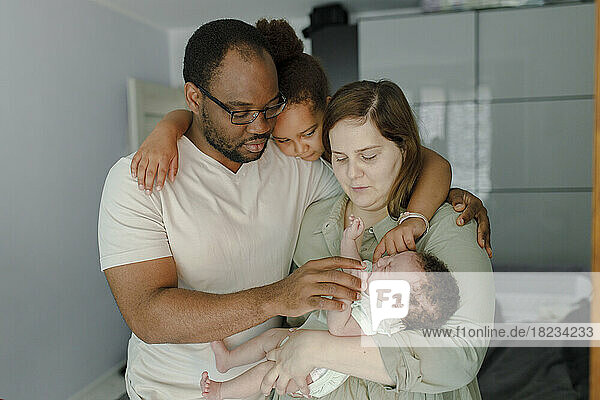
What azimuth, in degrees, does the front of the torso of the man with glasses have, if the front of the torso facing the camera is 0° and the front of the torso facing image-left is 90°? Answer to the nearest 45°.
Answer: approximately 315°

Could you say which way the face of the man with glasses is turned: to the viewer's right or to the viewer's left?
to the viewer's right

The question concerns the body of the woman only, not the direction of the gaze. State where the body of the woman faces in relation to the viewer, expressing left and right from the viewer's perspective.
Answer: facing the viewer and to the left of the viewer

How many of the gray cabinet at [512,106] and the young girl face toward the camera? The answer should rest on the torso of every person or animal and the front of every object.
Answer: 2

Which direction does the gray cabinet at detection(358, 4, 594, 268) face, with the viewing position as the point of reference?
facing the viewer

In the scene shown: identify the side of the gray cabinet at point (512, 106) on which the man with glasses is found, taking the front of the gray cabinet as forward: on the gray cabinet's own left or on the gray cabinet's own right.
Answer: on the gray cabinet's own right
